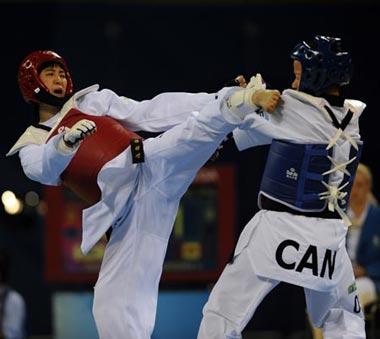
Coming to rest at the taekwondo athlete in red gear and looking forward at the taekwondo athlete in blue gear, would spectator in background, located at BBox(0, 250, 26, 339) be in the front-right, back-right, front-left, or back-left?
back-left

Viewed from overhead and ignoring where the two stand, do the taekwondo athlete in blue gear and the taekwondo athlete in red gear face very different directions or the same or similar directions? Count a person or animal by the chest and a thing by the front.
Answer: very different directions

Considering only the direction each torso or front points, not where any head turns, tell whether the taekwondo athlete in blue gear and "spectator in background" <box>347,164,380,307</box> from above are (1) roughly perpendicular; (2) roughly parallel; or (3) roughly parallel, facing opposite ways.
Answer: roughly perpendicular

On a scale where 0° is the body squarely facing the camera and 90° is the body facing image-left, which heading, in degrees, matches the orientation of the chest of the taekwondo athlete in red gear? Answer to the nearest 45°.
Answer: approximately 315°

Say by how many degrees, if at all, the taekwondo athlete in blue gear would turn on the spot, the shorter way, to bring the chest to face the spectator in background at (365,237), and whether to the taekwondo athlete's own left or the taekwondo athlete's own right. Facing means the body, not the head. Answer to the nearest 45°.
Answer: approximately 45° to the taekwondo athlete's own right

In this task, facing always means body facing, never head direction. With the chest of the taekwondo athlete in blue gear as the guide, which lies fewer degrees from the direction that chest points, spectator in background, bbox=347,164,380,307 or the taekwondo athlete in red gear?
the taekwondo athlete in red gear

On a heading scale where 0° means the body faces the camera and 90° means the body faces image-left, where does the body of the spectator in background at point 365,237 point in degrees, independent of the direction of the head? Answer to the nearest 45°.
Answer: approximately 45°

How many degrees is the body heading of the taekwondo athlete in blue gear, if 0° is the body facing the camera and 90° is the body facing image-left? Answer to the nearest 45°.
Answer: approximately 135°

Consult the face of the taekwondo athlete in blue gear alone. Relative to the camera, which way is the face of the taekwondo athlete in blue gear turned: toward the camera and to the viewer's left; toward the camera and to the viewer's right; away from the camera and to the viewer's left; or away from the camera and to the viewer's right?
away from the camera and to the viewer's left

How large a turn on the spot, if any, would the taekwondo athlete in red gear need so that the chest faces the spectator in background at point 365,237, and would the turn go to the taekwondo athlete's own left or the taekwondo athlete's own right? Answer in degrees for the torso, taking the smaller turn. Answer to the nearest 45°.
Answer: approximately 90° to the taekwondo athlete's own left
